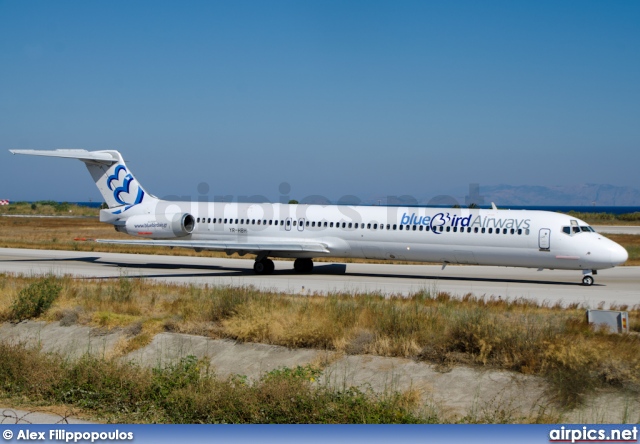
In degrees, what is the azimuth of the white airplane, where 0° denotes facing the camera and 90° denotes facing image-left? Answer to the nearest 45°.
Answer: approximately 315°

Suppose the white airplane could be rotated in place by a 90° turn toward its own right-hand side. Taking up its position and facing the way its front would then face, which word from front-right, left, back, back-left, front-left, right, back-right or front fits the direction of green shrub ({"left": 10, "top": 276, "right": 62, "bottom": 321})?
front
